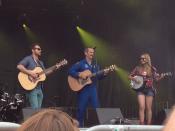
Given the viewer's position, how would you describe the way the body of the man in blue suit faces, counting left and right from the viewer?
facing the viewer and to the right of the viewer

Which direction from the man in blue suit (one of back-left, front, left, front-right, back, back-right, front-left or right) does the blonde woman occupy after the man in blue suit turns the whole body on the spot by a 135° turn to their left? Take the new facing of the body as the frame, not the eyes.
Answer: right

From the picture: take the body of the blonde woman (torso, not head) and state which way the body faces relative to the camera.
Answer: toward the camera

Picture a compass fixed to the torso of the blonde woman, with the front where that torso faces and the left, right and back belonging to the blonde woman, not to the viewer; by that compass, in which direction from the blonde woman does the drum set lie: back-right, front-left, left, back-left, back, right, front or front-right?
right
